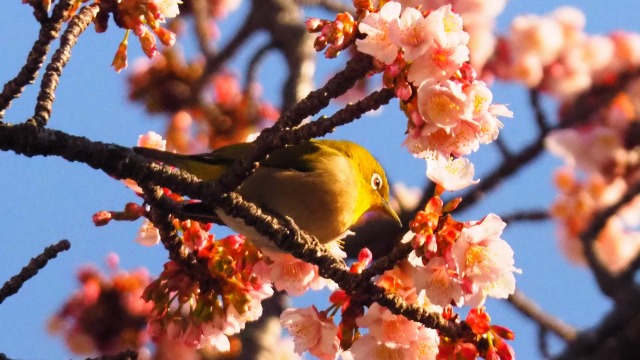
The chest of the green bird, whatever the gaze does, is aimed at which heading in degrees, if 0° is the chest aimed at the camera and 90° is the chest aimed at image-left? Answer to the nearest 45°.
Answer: approximately 270°
